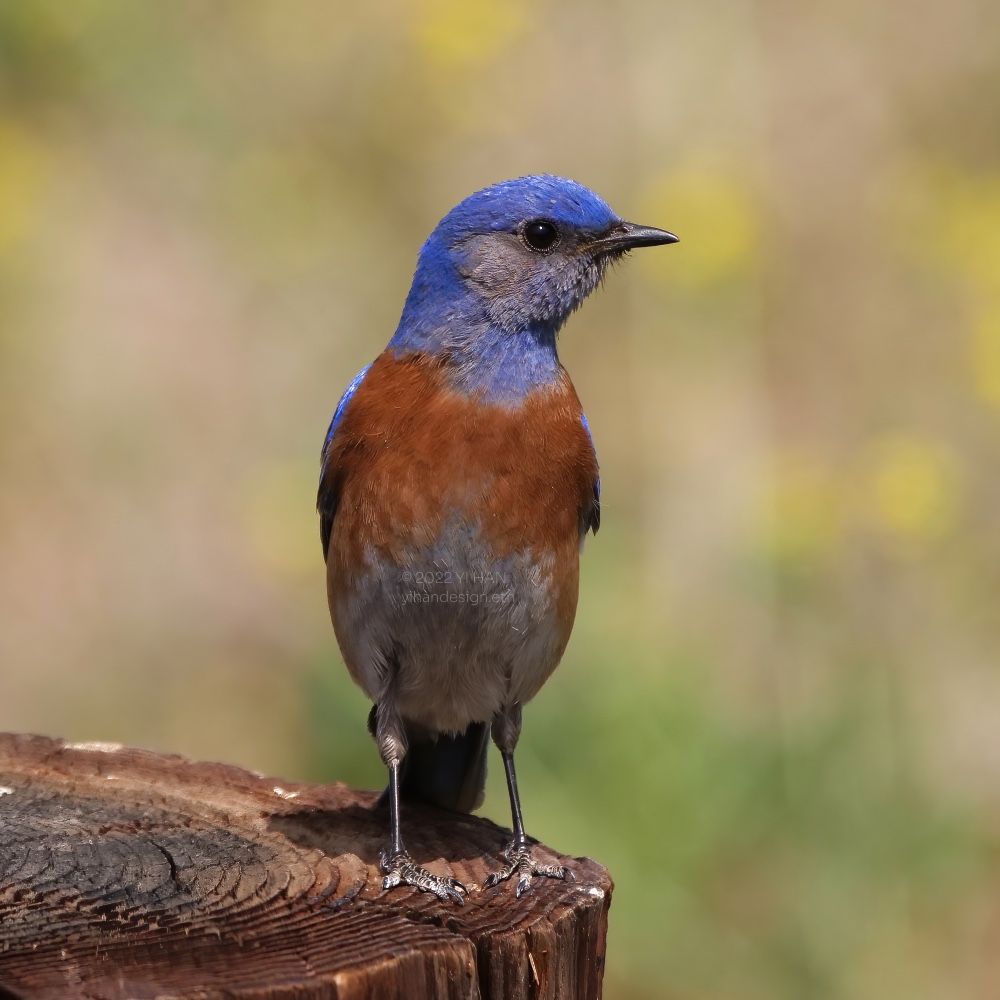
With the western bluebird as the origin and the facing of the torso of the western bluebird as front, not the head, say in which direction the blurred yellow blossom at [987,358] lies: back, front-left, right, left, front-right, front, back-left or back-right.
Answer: back-left

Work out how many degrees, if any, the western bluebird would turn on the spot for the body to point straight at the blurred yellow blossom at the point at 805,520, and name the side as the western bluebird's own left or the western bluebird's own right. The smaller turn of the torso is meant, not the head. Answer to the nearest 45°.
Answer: approximately 135° to the western bluebird's own left

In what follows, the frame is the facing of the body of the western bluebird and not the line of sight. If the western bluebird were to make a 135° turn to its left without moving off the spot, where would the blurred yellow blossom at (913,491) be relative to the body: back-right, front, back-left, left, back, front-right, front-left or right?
front

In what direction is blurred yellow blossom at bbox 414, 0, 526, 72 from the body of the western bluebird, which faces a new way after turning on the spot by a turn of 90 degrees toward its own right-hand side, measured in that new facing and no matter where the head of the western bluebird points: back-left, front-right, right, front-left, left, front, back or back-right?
right

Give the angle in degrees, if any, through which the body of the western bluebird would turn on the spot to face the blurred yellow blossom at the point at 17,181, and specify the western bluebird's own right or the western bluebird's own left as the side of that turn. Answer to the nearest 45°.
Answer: approximately 135° to the western bluebird's own right
